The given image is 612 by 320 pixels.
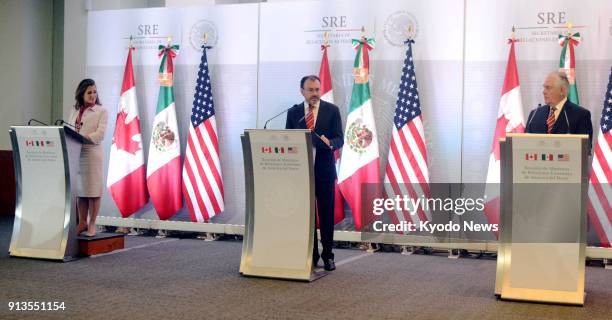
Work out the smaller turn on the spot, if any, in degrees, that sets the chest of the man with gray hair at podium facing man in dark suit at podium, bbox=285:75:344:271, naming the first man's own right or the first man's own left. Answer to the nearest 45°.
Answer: approximately 45° to the first man's own right

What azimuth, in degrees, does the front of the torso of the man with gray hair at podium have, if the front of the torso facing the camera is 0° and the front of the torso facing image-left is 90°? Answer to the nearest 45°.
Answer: approximately 45°

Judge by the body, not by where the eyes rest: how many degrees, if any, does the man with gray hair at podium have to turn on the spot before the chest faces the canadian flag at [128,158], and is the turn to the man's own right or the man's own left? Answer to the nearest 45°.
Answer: approximately 45° to the man's own right

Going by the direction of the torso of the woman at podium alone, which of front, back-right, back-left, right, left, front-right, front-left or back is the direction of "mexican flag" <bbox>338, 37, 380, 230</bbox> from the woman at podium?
back-left

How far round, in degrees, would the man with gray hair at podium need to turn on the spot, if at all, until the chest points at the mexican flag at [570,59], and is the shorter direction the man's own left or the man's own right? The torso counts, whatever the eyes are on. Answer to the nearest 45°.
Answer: approximately 135° to the man's own right

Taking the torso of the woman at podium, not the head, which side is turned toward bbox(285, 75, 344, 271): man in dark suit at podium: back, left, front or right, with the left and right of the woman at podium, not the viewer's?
left

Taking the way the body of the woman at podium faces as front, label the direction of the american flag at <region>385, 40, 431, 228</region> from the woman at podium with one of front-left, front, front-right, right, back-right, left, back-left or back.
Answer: back-left

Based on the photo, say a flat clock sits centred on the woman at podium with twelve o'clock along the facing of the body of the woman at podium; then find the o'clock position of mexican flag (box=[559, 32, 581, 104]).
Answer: The mexican flag is roughly at 8 o'clock from the woman at podium.
